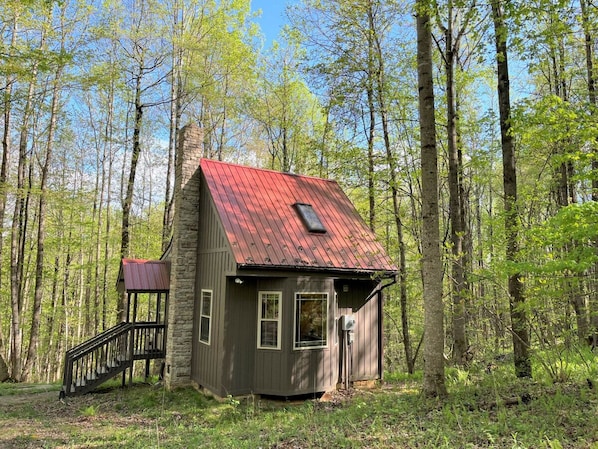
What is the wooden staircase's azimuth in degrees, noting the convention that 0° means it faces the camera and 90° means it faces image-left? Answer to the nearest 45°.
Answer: approximately 90°
